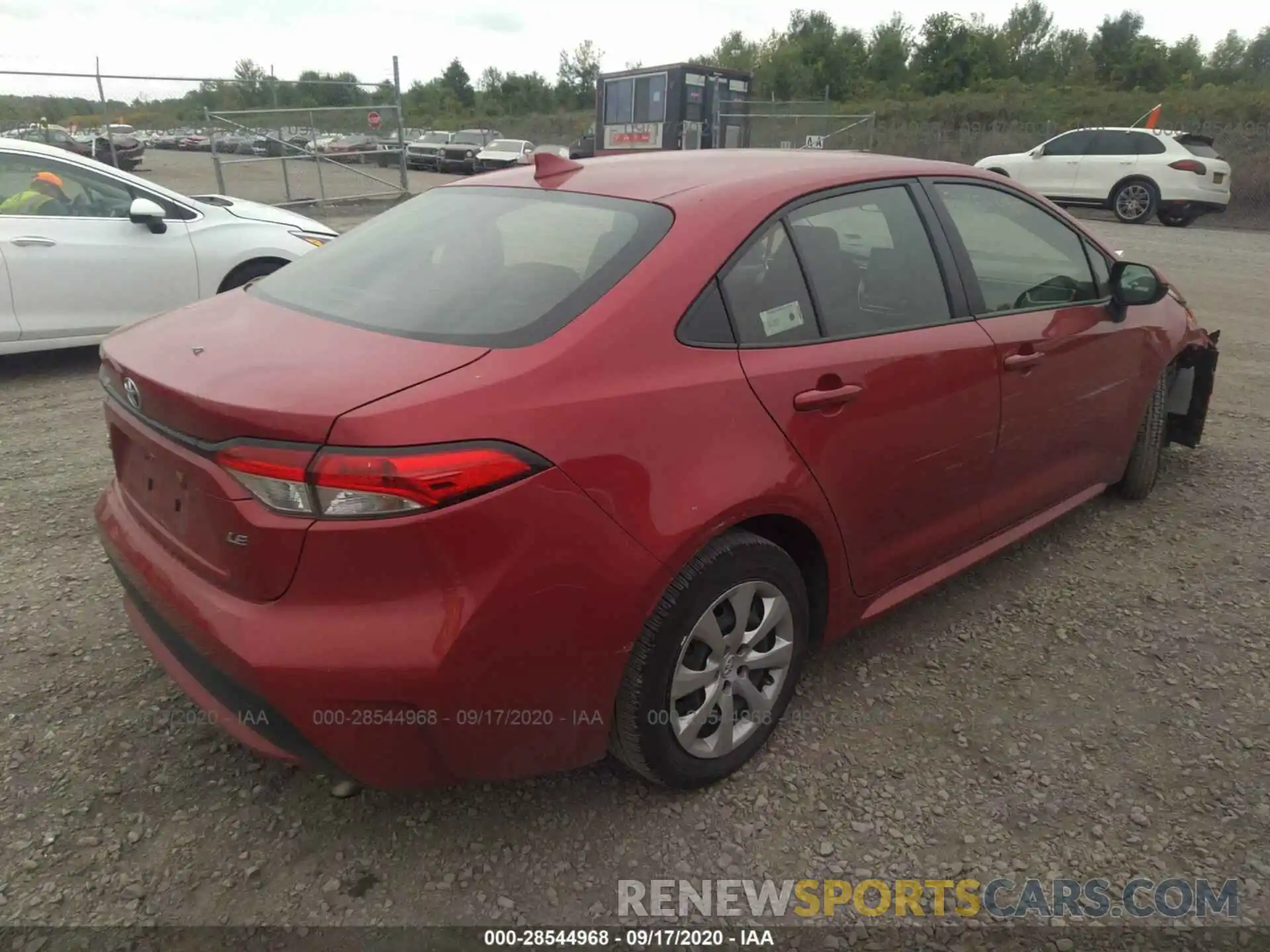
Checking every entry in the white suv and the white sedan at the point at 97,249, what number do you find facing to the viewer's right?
1

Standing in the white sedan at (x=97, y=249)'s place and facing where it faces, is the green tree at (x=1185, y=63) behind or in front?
in front

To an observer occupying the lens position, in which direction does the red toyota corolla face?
facing away from the viewer and to the right of the viewer

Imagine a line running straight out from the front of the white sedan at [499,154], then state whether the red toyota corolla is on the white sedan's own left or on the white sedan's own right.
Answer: on the white sedan's own left

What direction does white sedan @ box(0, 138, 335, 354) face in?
to the viewer's right

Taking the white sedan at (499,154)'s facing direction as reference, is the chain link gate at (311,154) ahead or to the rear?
ahead

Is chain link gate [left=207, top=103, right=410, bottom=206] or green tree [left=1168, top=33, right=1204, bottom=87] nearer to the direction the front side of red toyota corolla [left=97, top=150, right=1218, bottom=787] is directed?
the green tree

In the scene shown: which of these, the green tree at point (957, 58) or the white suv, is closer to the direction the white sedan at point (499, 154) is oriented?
the white suv

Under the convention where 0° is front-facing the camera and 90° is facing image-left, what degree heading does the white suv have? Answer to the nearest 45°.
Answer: approximately 135°

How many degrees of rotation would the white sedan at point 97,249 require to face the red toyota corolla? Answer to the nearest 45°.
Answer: approximately 90° to its right

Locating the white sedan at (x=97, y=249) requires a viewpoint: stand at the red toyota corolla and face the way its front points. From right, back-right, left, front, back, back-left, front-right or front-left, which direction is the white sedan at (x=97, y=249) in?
left

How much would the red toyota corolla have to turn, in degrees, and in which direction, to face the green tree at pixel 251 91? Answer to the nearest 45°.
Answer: approximately 90° to its left
